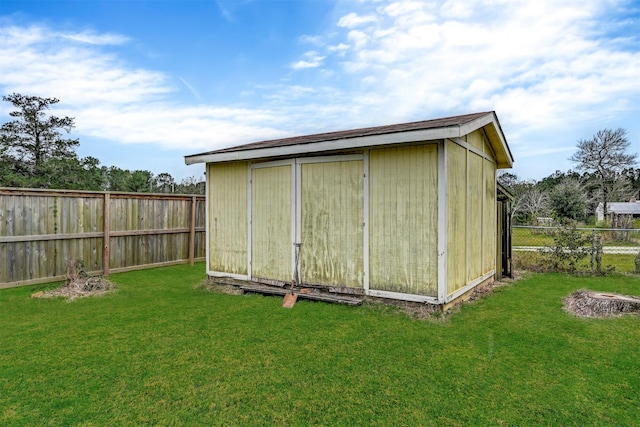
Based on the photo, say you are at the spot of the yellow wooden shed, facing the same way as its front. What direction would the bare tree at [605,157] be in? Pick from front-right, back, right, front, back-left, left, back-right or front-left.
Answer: back

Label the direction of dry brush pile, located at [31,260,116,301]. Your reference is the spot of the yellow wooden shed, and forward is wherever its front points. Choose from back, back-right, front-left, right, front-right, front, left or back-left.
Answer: front-right

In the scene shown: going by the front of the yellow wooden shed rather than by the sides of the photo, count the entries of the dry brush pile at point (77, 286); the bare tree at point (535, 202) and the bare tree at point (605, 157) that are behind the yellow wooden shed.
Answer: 2

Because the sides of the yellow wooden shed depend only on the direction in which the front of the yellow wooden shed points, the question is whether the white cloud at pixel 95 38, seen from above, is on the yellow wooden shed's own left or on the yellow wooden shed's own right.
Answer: on the yellow wooden shed's own right

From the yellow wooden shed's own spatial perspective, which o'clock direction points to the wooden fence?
The wooden fence is roughly at 2 o'clock from the yellow wooden shed.

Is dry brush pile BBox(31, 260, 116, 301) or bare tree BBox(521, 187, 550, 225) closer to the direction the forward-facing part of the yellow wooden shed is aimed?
the dry brush pile

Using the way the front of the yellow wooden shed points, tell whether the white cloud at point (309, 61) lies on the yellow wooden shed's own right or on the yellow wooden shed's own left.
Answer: on the yellow wooden shed's own right

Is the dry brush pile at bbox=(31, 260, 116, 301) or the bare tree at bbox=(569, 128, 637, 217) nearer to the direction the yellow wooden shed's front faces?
the dry brush pile

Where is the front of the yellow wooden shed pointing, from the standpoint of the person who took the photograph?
facing the viewer and to the left of the viewer

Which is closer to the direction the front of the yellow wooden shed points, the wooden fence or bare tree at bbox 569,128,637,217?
the wooden fence

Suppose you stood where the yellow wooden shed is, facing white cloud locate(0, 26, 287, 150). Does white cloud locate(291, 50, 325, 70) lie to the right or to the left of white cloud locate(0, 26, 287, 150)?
right
